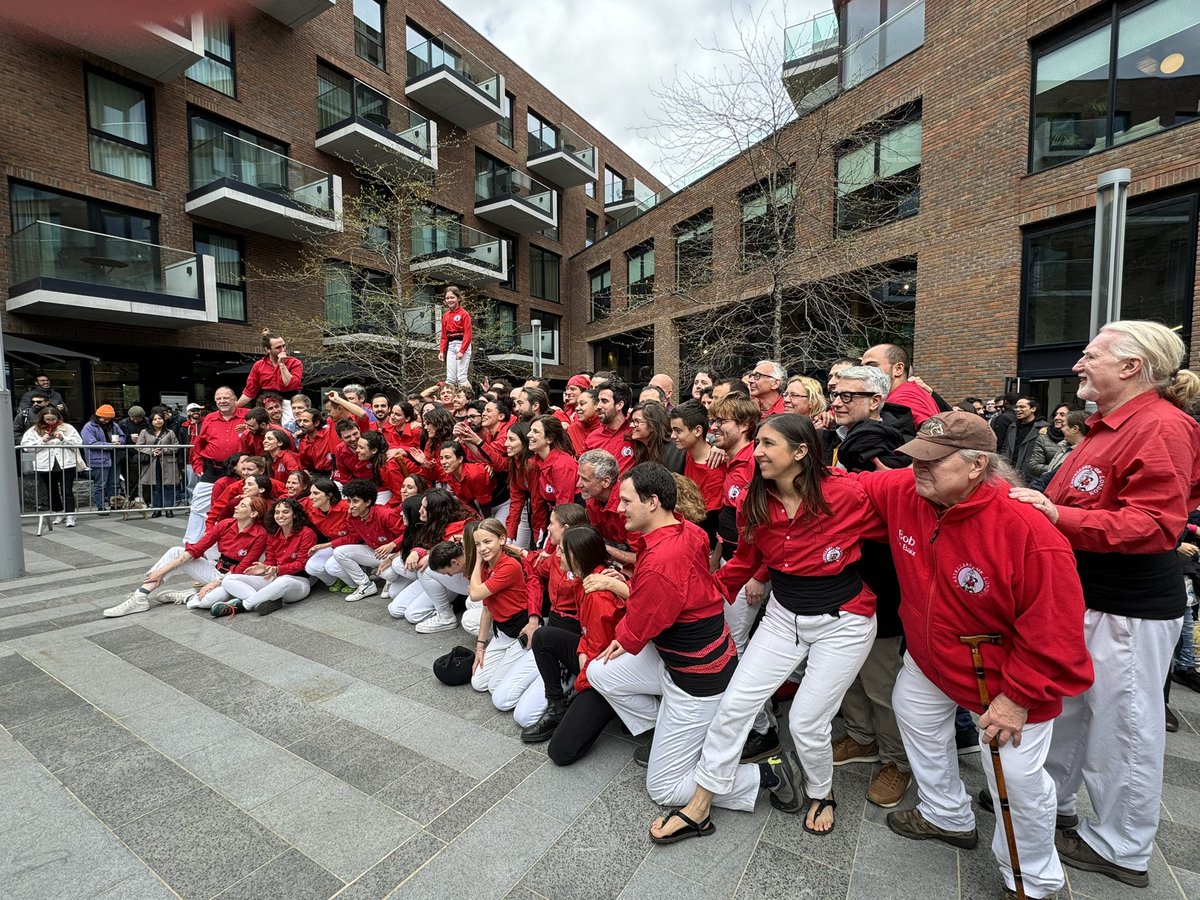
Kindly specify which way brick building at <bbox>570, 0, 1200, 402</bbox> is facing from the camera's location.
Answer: facing the viewer and to the left of the viewer

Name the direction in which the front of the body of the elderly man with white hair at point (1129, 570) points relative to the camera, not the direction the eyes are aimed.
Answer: to the viewer's left

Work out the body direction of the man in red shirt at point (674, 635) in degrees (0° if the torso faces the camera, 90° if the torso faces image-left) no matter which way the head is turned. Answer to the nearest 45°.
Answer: approximately 90°

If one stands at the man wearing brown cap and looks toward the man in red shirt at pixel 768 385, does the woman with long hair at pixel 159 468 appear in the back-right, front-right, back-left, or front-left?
front-left

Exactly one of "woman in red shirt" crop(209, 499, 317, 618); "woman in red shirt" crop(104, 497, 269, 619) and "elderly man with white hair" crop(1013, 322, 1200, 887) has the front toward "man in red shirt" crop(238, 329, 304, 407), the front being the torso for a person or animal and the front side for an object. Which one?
the elderly man with white hair

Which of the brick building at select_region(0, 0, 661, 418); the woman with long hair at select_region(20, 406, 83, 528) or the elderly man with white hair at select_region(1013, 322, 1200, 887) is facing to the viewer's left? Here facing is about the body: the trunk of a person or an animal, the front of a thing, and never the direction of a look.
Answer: the elderly man with white hair

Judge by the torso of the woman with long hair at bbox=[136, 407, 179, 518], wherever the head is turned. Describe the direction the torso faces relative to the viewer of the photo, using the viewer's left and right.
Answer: facing the viewer

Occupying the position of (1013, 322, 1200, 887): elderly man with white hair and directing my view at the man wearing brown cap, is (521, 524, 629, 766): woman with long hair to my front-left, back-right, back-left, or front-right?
front-right

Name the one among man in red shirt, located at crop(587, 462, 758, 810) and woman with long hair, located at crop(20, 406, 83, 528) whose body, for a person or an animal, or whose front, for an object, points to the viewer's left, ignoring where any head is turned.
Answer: the man in red shirt

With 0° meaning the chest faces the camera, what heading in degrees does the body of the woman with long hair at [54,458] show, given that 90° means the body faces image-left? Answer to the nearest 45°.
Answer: approximately 0°

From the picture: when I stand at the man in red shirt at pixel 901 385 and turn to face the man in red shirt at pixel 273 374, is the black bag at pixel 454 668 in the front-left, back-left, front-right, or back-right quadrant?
front-left

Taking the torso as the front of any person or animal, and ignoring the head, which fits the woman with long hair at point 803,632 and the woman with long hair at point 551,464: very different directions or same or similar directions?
same or similar directions

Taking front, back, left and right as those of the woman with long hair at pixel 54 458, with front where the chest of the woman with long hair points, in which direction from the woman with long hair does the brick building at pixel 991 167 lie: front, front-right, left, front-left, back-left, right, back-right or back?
front-left

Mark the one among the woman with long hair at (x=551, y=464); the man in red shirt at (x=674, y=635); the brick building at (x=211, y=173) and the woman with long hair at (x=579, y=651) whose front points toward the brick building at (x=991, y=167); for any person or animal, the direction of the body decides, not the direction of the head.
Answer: the brick building at (x=211, y=173)

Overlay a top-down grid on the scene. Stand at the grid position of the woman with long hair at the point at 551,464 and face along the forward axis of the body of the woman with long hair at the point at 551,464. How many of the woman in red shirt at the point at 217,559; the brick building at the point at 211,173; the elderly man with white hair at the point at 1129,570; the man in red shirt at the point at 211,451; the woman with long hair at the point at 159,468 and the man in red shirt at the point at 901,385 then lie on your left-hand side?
2
